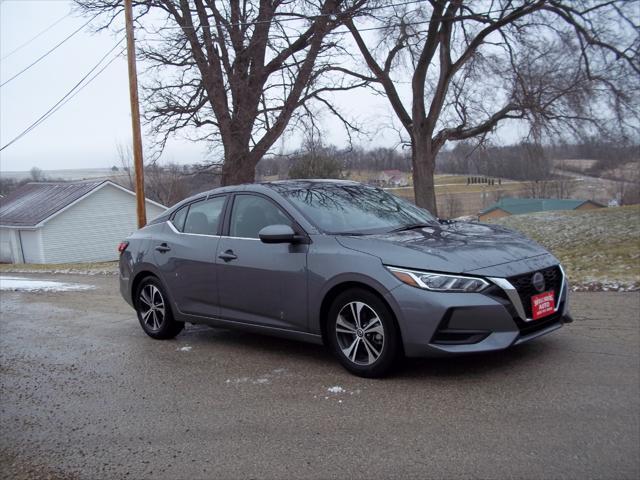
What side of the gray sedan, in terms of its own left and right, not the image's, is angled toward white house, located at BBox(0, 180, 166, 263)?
back

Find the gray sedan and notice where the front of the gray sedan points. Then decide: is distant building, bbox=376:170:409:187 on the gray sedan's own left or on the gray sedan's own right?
on the gray sedan's own left

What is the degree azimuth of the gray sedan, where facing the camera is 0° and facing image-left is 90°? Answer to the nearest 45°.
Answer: approximately 315°
